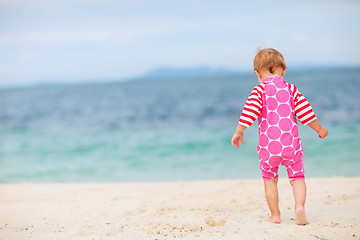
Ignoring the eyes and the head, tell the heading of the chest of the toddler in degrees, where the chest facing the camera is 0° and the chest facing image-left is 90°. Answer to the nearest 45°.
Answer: approximately 180°

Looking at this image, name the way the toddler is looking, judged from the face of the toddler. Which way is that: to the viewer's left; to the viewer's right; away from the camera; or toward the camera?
away from the camera
